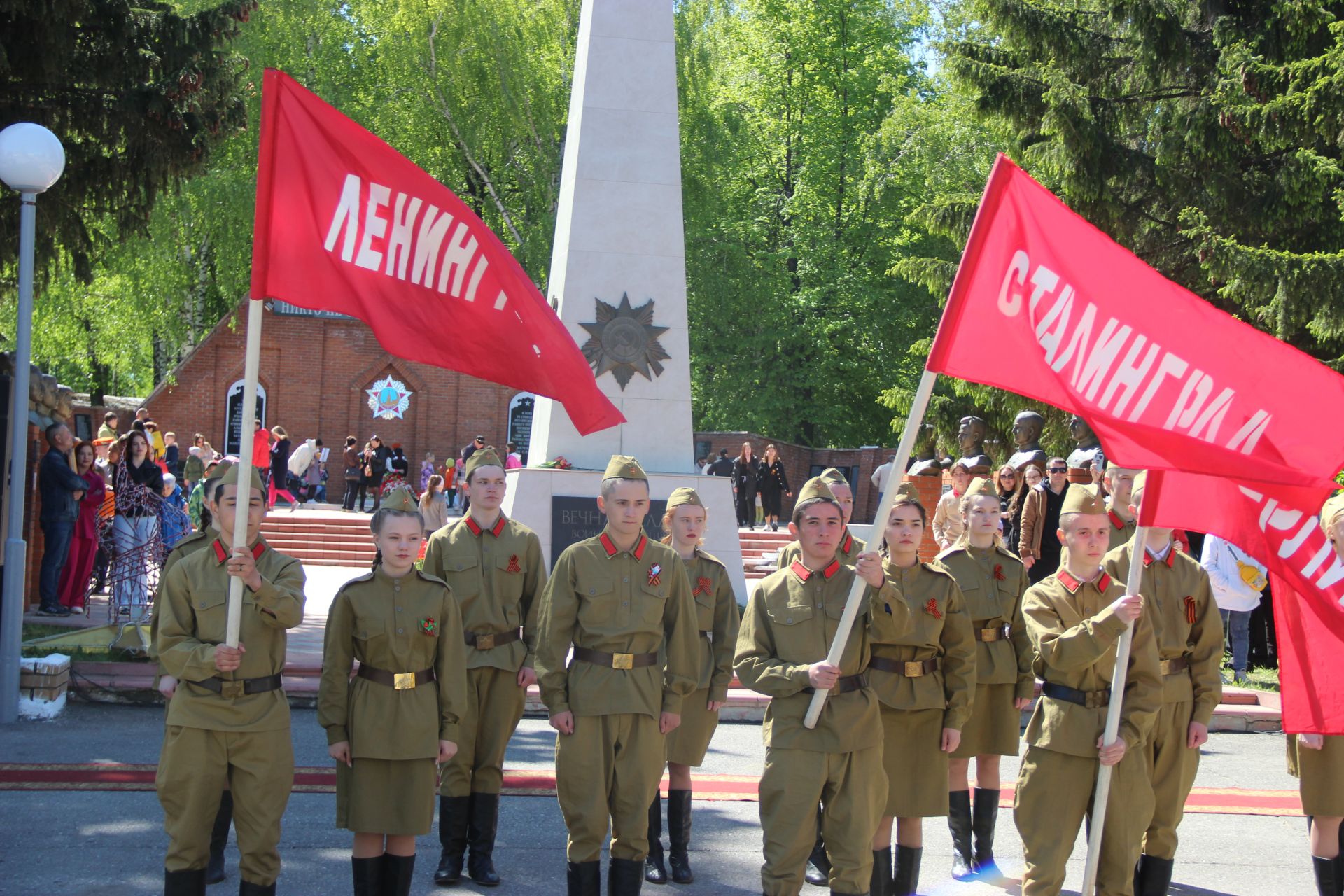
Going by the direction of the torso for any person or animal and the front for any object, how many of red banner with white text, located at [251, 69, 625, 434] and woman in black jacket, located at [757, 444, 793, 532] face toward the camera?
2

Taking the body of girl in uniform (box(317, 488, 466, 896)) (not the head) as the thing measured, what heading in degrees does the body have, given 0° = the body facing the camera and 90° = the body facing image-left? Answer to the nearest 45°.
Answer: approximately 0°

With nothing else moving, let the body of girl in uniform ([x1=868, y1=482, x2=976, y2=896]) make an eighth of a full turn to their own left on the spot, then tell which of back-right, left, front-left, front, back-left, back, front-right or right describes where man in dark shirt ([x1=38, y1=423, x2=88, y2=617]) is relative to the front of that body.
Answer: back

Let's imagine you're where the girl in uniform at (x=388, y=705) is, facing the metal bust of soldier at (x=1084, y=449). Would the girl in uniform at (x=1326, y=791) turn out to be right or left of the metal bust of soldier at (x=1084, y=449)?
right

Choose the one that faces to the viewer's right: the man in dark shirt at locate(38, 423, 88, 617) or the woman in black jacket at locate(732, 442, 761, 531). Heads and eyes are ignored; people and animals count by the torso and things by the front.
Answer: the man in dark shirt

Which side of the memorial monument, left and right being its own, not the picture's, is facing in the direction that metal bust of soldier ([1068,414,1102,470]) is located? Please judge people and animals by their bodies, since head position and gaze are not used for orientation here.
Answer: left
